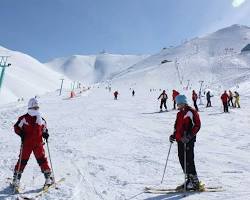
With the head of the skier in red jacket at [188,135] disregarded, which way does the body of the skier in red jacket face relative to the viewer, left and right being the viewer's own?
facing the viewer and to the left of the viewer

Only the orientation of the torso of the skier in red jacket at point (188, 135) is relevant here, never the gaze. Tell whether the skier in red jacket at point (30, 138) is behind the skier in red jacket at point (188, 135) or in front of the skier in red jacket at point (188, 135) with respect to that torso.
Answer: in front
